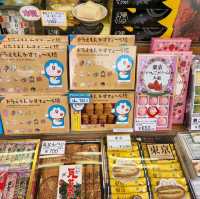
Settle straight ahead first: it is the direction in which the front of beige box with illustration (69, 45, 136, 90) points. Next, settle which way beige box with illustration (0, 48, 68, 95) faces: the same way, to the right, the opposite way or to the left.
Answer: the same way

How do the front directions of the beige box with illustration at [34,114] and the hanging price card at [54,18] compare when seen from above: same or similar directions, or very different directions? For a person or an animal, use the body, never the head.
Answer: same or similar directions

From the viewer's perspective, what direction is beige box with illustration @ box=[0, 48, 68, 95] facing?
toward the camera

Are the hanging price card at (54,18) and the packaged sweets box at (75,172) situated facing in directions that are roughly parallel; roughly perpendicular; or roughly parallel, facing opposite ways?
roughly parallel

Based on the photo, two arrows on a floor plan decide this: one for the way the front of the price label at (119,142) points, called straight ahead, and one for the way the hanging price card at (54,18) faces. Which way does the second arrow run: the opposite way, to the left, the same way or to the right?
the same way

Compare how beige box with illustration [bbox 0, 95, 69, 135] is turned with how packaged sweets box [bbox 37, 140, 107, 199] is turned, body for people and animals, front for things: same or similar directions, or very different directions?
same or similar directions

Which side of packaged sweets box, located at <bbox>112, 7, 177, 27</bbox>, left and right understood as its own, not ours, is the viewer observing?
front

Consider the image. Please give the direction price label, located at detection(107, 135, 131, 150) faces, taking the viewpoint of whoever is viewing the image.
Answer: facing the viewer

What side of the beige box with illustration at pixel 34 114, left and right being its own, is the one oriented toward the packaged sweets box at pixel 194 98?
left

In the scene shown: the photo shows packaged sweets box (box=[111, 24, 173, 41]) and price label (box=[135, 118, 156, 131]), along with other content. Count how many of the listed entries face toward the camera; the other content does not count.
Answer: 2

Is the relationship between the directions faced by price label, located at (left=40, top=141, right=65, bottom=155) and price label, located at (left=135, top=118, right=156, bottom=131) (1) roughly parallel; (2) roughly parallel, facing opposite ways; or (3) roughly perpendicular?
roughly parallel

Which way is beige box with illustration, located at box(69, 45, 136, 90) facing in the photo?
toward the camera
